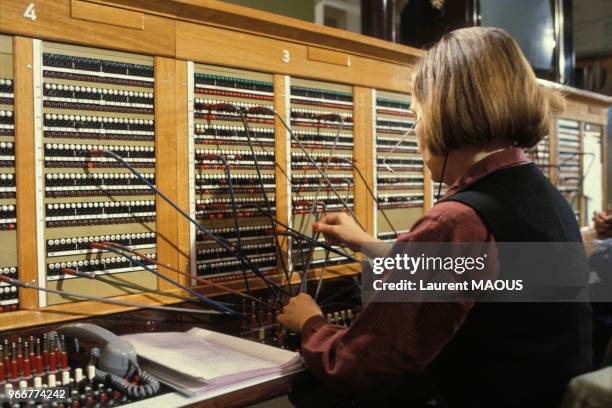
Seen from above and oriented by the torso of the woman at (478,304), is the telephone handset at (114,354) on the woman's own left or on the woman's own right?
on the woman's own left

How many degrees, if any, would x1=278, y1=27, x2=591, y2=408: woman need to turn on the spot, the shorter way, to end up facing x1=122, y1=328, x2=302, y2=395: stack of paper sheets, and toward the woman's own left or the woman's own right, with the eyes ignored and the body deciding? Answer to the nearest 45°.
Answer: approximately 45° to the woman's own left

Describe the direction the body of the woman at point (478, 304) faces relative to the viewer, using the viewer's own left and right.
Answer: facing away from the viewer and to the left of the viewer

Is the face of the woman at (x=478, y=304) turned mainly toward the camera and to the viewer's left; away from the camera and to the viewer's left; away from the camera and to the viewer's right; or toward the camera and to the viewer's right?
away from the camera and to the viewer's left
